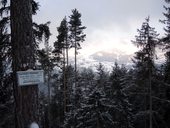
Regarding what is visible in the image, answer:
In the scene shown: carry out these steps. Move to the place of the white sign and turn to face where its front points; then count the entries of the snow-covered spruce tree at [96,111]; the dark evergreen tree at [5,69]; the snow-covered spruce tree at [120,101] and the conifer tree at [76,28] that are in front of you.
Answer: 0

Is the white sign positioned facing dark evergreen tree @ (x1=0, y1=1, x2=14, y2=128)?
no

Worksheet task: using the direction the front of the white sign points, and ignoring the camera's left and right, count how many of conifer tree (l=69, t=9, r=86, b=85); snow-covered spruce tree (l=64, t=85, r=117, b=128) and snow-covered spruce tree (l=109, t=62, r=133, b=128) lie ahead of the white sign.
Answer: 0

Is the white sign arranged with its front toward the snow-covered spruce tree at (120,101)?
no

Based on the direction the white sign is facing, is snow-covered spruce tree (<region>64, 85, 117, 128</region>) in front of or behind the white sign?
behind

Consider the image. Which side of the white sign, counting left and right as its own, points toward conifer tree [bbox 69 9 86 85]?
back

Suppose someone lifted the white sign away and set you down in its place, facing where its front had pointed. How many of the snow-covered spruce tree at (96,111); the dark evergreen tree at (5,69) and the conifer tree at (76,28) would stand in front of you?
0

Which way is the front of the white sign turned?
toward the camera
